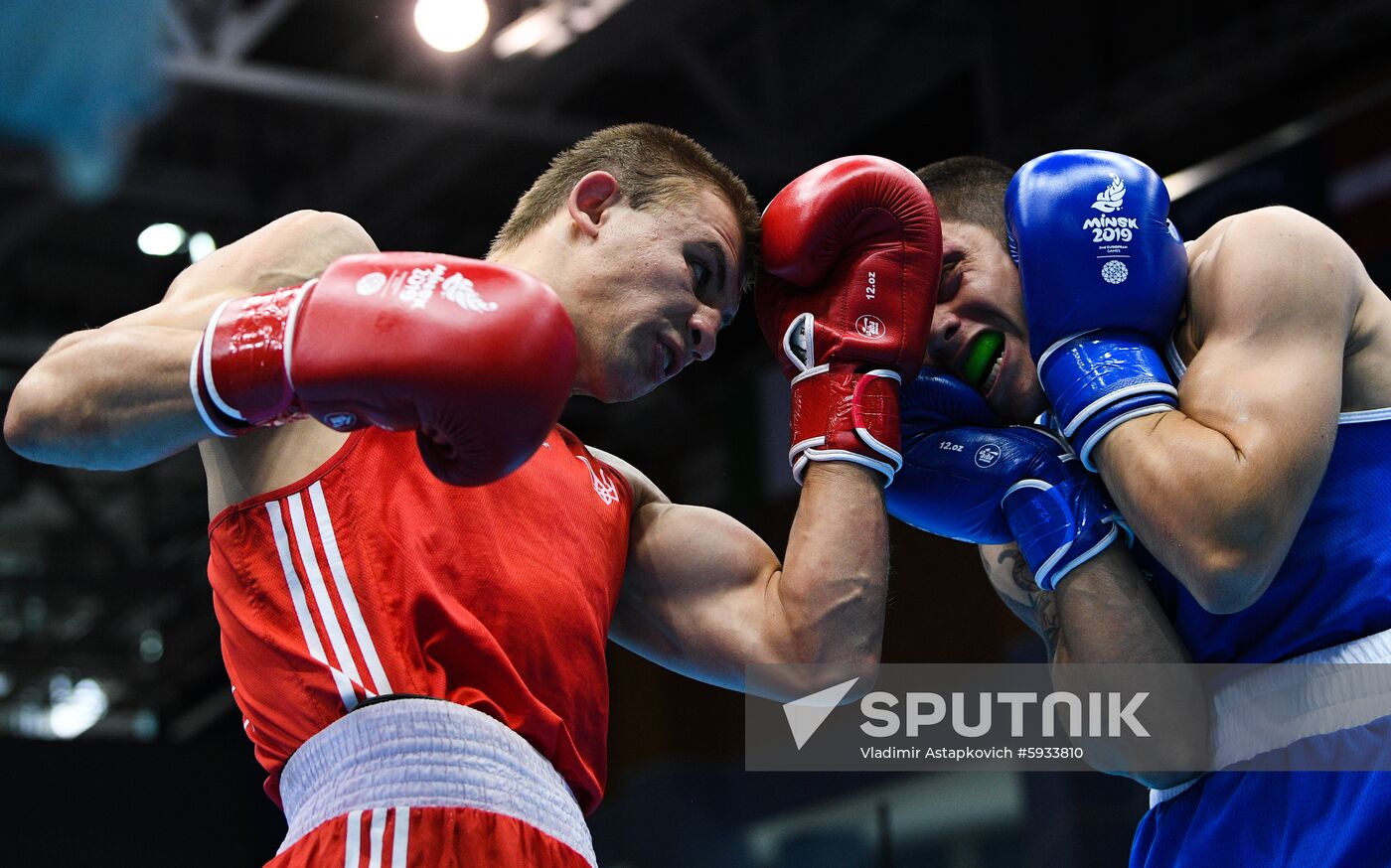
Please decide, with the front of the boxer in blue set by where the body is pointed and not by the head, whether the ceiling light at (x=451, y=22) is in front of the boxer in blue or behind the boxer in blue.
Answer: in front

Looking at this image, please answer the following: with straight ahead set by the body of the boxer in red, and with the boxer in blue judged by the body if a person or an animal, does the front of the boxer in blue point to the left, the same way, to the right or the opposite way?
the opposite way

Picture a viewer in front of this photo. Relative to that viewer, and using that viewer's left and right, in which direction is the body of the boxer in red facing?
facing the viewer and to the right of the viewer

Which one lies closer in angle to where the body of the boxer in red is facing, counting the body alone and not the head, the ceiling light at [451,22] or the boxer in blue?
the boxer in blue

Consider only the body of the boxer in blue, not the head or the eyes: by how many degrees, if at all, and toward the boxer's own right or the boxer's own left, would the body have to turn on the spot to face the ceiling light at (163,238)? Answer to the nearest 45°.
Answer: approximately 45° to the boxer's own right

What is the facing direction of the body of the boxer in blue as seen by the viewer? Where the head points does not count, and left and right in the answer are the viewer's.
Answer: facing to the left of the viewer

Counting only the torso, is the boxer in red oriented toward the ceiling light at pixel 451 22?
no

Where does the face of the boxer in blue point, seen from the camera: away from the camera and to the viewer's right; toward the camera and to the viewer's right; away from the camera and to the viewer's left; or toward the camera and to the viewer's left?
toward the camera and to the viewer's left

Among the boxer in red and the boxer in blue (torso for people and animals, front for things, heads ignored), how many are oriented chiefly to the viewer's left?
1

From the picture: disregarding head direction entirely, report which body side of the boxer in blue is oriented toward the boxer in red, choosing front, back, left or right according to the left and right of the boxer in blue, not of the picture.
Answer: front

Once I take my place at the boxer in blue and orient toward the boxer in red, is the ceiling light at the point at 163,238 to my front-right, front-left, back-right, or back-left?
front-right

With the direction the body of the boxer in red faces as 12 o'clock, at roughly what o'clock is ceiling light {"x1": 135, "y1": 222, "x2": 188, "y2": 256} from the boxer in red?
The ceiling light is roughly at 7 o'clock from the boxer in red.

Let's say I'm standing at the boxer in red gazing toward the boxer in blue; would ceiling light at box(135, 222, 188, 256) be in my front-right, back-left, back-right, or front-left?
back-left

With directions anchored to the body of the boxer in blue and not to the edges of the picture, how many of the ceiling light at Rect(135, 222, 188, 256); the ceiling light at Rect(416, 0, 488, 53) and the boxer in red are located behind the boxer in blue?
0
